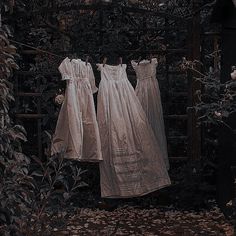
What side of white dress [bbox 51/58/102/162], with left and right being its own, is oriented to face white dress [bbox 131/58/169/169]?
left

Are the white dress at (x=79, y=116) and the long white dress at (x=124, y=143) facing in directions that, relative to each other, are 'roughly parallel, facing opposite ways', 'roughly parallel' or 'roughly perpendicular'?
roughly parallel

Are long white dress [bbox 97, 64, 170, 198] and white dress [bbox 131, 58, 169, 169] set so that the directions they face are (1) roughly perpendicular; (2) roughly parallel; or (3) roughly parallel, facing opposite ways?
roughly parallel

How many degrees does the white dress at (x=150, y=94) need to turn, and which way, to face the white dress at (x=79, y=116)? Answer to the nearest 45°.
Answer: approximately 90° to its right

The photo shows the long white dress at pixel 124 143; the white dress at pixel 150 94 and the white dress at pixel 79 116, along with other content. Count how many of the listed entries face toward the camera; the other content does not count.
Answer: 3

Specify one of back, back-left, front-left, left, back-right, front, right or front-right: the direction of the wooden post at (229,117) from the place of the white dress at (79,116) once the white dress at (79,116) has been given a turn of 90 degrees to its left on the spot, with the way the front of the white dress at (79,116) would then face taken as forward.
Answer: front

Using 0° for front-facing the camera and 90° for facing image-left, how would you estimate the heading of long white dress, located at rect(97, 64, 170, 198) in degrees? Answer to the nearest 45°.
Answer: approximately 0°

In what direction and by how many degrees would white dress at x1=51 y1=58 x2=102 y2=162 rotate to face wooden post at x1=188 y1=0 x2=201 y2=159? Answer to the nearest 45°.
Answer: approximately 90° to its left

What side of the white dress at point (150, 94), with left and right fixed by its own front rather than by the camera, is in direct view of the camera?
front

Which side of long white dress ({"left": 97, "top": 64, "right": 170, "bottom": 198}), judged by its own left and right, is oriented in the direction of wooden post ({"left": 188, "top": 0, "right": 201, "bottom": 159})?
left

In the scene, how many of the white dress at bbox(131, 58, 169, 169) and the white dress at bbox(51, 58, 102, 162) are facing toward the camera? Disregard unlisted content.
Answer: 2
